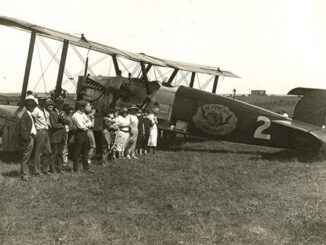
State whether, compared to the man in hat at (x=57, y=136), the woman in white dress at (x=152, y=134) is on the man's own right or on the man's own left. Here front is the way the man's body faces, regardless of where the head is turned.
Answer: on the man's own left

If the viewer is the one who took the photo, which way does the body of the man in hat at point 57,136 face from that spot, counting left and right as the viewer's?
facing the viewer and to the right of the viewer

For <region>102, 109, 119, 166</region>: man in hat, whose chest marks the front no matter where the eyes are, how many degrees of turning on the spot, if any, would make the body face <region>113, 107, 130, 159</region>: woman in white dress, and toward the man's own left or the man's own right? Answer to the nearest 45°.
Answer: approximately 90° to the man's own left

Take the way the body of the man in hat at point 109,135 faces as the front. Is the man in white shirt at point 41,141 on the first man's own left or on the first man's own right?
on the first man's own right

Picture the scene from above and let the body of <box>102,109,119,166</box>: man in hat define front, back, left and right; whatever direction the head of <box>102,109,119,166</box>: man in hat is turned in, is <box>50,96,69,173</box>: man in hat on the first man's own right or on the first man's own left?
on the first man's own right

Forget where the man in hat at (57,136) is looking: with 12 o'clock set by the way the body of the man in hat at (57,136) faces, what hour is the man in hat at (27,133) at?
the man in hat at (27,133) is roughly at 3 o'clock from the man in hat at (57,136).
